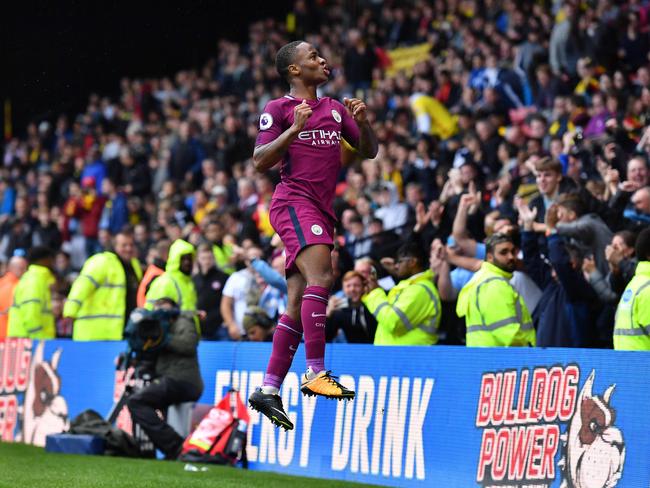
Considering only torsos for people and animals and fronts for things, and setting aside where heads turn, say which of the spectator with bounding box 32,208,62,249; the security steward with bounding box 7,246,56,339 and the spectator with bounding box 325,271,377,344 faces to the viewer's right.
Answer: the security steward

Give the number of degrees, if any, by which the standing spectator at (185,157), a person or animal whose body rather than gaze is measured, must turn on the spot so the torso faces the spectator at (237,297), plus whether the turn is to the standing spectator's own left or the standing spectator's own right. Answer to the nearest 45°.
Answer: approximately 45° to the standing spectator's own left

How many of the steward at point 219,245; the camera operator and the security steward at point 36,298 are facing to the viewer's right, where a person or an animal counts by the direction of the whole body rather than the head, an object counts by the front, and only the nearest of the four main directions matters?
1

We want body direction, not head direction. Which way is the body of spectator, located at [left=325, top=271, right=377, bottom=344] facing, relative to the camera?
toward the camera

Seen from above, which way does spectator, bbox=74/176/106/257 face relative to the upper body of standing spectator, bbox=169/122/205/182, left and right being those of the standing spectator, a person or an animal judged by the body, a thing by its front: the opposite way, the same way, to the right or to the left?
the same way

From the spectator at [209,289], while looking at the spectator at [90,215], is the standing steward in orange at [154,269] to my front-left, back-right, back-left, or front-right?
front-left

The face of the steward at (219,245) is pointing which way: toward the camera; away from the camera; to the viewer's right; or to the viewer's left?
toward the camera

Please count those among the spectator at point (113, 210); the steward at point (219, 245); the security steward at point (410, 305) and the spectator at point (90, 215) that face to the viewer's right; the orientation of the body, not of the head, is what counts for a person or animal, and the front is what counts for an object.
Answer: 0

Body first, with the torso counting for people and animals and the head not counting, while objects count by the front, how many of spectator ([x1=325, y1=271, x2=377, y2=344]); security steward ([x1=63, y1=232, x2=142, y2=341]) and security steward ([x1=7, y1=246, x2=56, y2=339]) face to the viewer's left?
0

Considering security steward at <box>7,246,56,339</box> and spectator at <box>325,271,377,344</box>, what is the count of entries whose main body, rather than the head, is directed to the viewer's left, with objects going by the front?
0

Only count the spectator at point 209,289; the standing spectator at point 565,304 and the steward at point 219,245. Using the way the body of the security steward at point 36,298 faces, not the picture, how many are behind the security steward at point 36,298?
0
